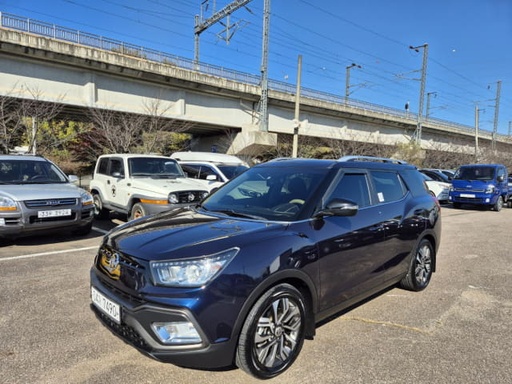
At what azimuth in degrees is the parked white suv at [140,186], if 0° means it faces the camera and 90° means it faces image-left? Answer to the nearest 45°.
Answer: approximately 315°

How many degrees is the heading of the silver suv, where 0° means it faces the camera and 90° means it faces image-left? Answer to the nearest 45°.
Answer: approximately 315°

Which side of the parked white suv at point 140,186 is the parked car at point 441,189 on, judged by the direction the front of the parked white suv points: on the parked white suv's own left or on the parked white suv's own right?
on the parked white suv's own left

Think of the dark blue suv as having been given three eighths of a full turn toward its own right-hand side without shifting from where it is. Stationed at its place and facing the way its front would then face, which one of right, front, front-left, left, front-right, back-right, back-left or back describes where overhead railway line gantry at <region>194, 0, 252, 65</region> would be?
front

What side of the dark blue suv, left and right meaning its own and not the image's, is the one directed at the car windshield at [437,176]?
back

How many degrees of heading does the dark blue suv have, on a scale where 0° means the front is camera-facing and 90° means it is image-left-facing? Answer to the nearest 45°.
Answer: approximately 45°

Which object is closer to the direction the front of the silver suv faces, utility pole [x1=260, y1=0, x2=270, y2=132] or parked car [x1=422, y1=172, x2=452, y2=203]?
the parked car
